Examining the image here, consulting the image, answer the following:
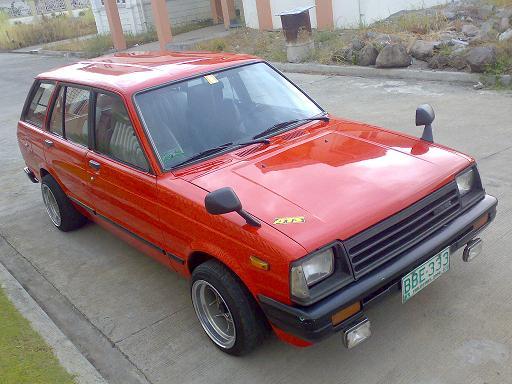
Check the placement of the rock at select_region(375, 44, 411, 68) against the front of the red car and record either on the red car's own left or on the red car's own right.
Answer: on the red car's own left

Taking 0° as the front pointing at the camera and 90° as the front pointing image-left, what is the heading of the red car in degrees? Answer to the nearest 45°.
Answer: approximately 315°

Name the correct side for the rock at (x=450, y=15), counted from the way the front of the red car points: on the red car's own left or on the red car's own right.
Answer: on the red car's own left

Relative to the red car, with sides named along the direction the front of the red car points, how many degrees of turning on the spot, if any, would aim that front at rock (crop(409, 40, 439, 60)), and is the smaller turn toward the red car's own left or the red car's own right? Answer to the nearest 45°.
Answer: approximately 90° to the red car's own left

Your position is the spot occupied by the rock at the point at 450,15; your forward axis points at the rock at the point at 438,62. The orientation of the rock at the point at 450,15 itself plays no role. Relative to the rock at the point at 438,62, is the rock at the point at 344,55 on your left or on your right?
right

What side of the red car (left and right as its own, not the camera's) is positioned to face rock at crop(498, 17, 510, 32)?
left

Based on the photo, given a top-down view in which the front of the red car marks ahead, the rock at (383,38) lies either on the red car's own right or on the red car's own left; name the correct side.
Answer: on the red car's own left

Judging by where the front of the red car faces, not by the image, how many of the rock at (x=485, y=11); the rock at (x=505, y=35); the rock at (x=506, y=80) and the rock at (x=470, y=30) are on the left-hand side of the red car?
4

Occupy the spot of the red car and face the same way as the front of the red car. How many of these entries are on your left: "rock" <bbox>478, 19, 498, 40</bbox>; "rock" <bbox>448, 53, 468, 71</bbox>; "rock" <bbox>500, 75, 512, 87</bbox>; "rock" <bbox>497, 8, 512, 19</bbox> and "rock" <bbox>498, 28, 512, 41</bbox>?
5

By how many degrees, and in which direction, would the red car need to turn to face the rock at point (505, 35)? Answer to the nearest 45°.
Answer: approximately 90° to its left

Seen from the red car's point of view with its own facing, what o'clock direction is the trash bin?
The trash bin is roughly at 8 o'clock from the red car.
